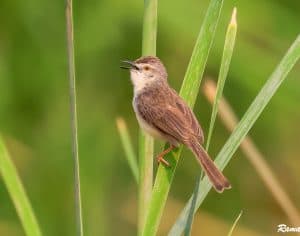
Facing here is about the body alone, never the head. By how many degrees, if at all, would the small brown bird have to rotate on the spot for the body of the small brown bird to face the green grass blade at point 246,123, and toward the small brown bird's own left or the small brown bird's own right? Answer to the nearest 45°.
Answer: approximately 135° to the small brown bird's own left

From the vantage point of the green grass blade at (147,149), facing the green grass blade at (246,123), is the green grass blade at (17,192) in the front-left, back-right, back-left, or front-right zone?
back-right

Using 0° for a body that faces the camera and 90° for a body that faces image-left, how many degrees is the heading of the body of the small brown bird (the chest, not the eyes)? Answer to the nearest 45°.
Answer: approximately 90°
